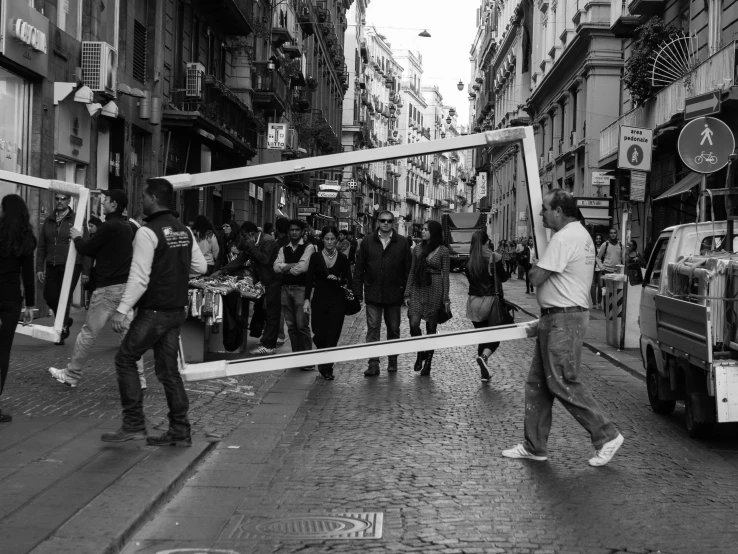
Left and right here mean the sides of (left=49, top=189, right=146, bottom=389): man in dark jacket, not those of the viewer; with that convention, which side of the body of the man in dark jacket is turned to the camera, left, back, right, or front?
left

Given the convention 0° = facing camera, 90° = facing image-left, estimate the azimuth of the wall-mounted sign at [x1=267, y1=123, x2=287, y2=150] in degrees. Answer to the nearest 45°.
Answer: approximately 0°

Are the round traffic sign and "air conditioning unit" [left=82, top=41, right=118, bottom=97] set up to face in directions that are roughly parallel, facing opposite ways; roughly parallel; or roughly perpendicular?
roughly perpendicular
